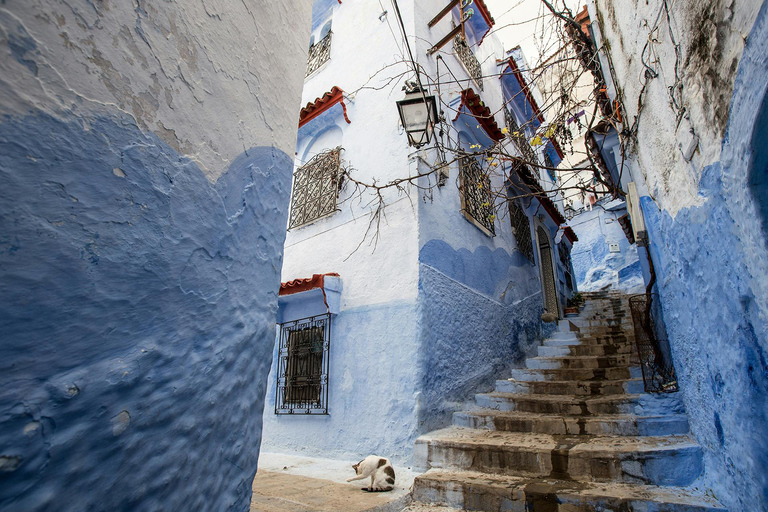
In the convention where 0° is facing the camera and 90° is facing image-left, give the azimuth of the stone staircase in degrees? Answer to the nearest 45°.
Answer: approximately 0°

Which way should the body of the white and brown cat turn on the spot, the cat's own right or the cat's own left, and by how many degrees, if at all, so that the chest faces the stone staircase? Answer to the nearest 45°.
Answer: approximately 180°

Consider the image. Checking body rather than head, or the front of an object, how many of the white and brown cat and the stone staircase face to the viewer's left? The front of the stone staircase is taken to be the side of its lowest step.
1

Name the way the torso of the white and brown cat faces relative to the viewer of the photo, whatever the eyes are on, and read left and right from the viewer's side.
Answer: facing to the left of the viewer

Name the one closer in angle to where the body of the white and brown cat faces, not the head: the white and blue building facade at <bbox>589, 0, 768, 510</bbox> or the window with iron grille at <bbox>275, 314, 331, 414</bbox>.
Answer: the window with iron grille

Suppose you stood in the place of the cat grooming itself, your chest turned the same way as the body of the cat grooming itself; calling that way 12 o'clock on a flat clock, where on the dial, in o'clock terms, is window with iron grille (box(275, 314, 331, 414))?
The window with iron grille is roughly at 2 o'clock from the cat grooming itself.
